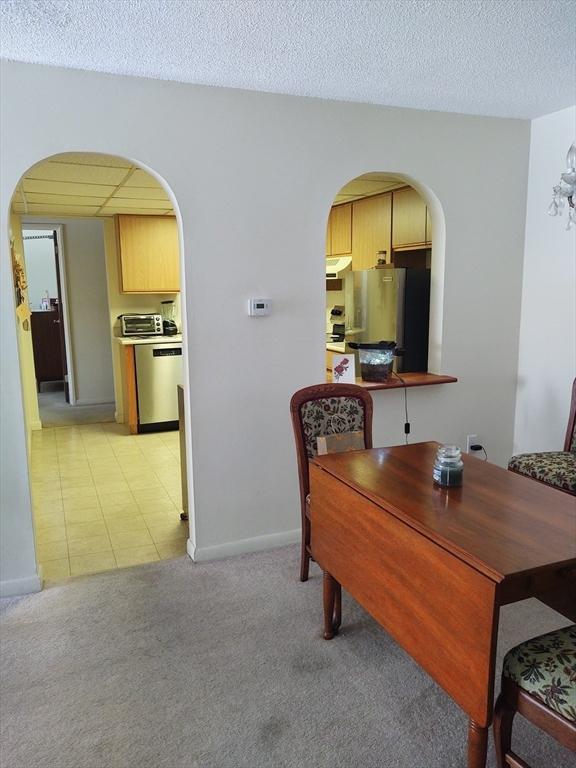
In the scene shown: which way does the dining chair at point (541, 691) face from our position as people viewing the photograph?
facing away from the viewer and to the left of the viewer

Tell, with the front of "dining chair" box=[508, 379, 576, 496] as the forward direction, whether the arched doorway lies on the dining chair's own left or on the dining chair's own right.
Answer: on the dining chair's own right

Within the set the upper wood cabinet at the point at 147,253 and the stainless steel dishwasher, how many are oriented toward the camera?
2

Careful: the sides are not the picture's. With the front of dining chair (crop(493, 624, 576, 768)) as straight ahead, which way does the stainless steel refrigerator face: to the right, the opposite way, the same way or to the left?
to the left

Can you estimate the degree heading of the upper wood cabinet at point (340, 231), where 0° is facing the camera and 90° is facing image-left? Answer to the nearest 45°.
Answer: approximately 45°

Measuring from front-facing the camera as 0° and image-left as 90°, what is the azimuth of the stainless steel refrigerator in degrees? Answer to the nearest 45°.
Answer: approximately 45°

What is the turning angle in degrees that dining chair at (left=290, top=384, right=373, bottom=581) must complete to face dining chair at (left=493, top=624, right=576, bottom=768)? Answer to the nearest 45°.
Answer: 0° — it already faces it

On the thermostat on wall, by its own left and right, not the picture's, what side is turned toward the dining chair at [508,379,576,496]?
left

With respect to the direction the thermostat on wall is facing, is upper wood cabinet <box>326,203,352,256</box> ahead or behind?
behind
